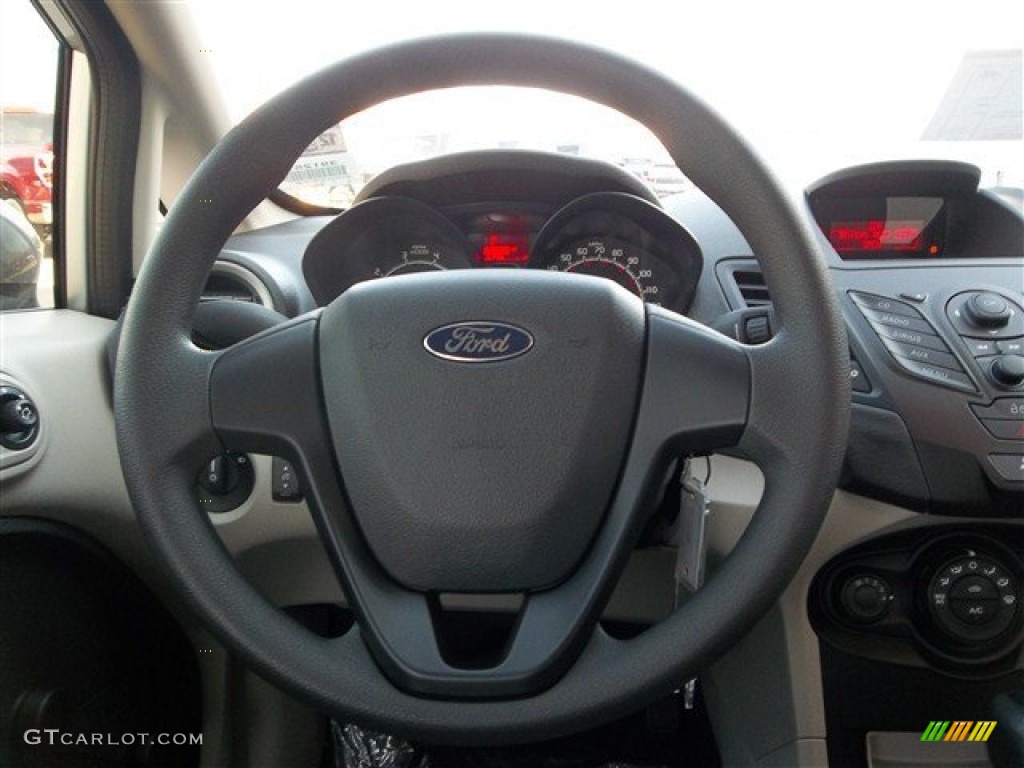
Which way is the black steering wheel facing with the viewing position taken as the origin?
facing the viewer
